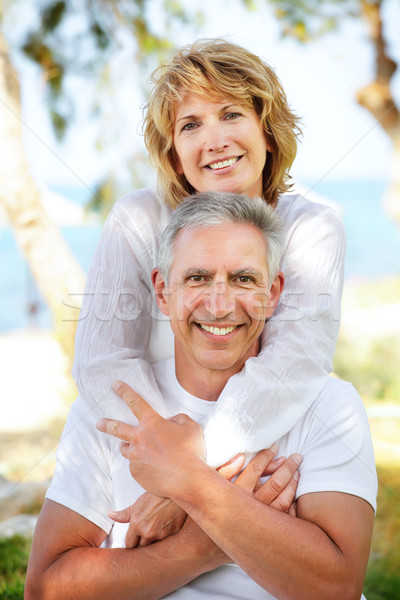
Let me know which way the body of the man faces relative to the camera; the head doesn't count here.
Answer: toward the camera

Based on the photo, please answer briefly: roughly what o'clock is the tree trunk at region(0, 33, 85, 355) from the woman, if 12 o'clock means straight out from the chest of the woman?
The tree trunk is roughly at 5 o'clock from the woman.

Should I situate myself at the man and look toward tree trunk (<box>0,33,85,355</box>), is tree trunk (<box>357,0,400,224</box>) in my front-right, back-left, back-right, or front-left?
front-right

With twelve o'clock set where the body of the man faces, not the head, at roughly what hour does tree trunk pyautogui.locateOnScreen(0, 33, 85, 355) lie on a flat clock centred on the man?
The tree trunk is roughly at 5 o'clock from the man.

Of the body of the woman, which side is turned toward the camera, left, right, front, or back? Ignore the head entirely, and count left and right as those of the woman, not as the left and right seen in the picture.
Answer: front

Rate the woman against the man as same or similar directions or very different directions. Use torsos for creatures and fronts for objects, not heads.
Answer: same or similar directions

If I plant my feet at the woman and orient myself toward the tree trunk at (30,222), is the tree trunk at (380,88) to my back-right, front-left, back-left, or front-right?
front-right

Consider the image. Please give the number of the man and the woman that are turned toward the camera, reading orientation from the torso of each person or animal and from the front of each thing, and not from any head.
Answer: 2

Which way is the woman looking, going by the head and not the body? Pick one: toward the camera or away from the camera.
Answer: toward the camera

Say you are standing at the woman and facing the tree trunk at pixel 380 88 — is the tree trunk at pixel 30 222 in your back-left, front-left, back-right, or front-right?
front-left
